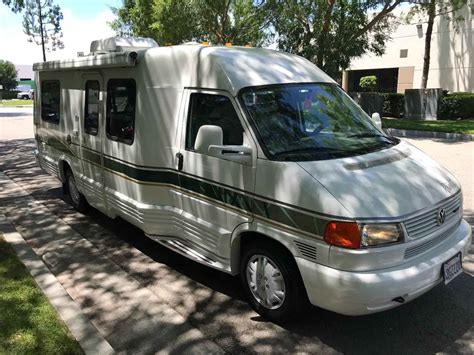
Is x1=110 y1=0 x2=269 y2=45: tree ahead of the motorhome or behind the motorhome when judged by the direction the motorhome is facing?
behind

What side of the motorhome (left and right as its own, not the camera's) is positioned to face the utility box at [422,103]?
left

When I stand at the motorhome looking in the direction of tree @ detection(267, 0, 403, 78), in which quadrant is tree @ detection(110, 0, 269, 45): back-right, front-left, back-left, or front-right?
front-left

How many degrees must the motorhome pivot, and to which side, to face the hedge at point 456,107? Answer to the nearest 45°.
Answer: approximately 90° to its left

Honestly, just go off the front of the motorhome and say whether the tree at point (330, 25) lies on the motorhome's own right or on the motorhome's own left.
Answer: on the motorhome's own left

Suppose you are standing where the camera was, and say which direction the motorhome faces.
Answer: facing the viewer and to the right of the viewer

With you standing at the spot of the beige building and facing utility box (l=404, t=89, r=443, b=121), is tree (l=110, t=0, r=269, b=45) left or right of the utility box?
right

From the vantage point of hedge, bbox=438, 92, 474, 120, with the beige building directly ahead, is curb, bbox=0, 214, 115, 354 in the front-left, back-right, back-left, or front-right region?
back-left

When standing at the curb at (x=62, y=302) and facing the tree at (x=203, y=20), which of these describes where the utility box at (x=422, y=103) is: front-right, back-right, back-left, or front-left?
front-right

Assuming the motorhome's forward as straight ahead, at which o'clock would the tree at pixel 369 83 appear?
The tree is roughly at 8 o'clock from the motorhome.
